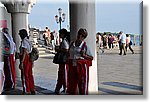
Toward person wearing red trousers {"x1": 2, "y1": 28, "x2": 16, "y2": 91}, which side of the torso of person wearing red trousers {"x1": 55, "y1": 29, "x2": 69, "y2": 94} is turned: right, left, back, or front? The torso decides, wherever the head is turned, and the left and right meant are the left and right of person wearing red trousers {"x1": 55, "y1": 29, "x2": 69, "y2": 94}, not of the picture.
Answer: front

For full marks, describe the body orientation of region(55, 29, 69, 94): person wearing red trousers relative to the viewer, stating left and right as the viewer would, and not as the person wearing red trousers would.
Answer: facing to the left of the viewer

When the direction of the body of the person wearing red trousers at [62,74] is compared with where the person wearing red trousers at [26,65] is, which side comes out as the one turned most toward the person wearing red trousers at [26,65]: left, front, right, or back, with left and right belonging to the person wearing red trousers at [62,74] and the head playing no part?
front
